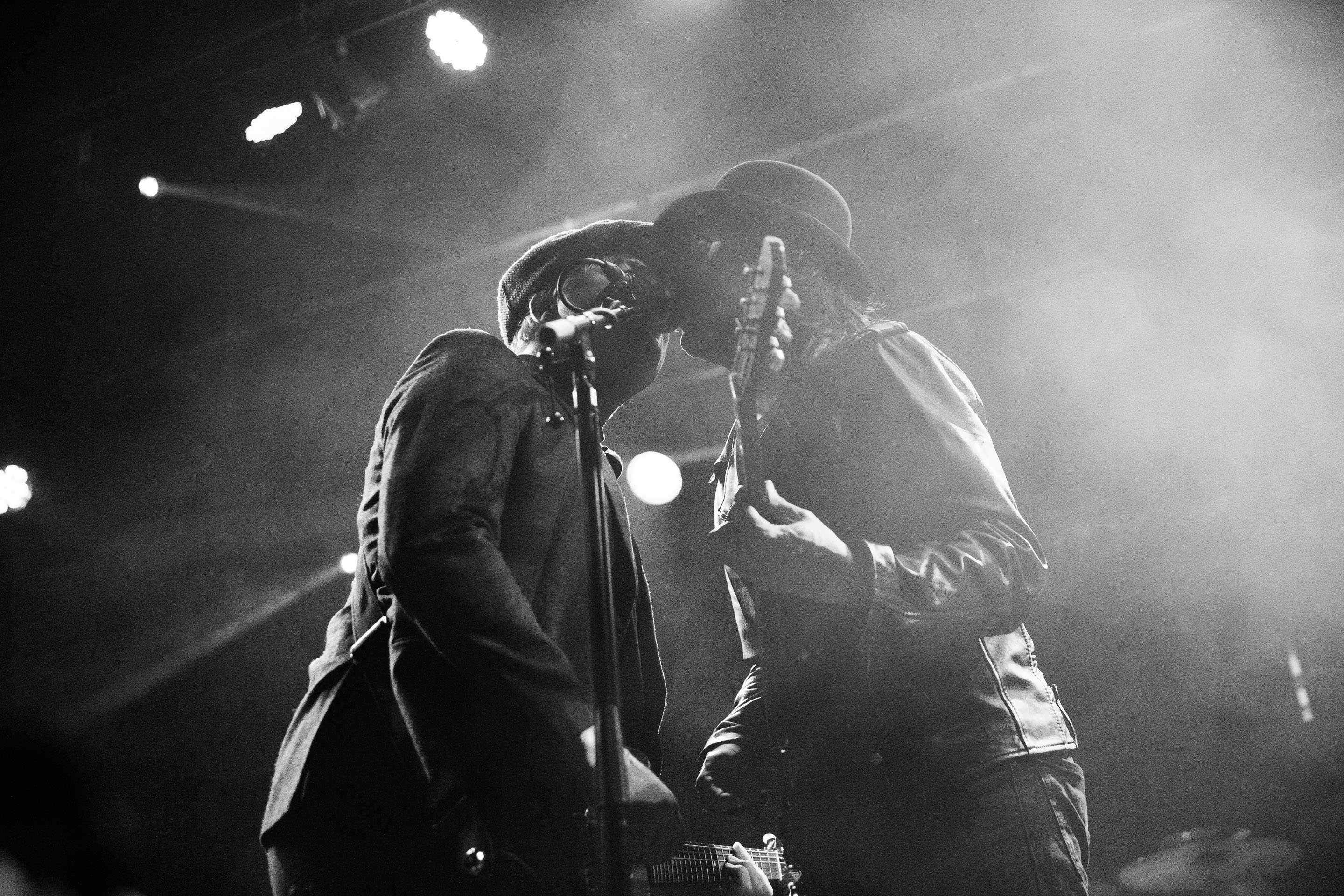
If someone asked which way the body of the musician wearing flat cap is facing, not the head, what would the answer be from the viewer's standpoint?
to the viewer's right

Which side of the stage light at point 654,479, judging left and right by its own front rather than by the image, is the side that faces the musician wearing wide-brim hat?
front

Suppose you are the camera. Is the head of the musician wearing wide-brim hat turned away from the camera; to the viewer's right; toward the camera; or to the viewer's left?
to the viewer's left

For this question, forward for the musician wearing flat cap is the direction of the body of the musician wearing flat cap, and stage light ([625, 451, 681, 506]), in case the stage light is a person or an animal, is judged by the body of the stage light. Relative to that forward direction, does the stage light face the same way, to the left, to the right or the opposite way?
to the right

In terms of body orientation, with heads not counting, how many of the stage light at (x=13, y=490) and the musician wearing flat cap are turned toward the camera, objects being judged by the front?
1

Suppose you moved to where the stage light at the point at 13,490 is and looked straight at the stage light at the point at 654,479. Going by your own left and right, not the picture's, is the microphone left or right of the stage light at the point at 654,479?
right

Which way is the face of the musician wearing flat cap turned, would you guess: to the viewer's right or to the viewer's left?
to the viewer's right

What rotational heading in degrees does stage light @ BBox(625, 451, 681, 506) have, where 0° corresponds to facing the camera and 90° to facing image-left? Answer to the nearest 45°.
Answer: approximately 0°
